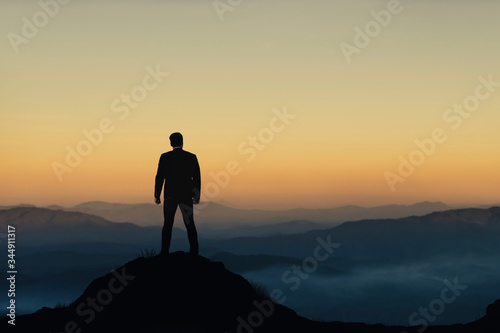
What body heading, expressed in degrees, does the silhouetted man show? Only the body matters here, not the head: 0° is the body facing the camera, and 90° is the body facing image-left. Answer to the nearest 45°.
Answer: approximately 180°
